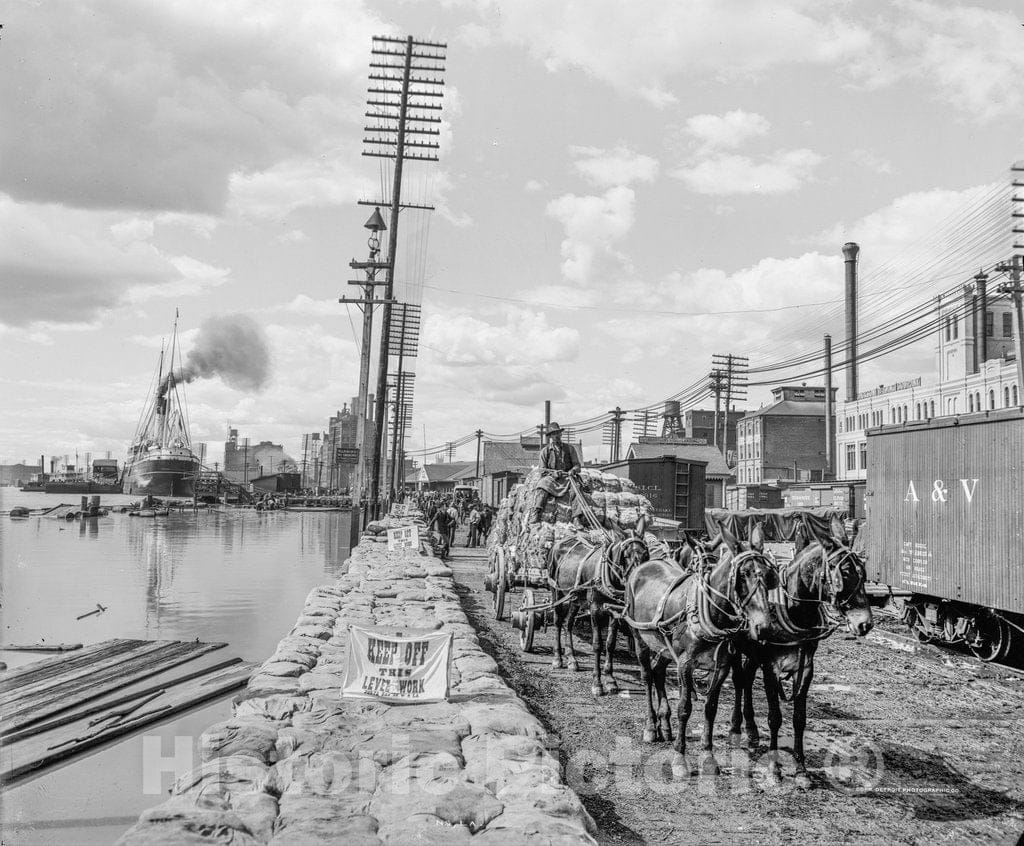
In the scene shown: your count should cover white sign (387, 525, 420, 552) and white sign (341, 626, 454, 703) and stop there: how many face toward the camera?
2

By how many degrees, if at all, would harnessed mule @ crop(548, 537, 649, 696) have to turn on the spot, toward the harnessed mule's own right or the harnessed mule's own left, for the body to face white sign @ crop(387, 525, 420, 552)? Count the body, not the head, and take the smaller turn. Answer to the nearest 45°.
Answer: approximately 180°

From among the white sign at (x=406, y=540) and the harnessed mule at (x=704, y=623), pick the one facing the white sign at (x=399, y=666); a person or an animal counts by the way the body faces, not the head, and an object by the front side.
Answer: the white sign at (x=406, y=540)

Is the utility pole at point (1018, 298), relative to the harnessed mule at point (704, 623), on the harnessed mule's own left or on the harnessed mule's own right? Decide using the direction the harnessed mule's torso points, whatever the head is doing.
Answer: on the harnessed mule's own left

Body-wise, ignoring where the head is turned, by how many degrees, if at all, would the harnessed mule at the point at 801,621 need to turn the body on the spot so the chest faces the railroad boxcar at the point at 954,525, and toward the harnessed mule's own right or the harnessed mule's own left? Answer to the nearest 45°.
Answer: approximately 135° to the harnessed mule's own left

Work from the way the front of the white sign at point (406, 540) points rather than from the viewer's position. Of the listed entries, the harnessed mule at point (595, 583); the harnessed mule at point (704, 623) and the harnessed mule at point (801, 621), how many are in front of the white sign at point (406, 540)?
3

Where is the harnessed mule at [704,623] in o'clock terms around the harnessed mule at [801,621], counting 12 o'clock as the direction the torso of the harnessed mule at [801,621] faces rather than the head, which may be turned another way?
the harnessed mule at [704,623] is roughly at 4 o'clock from the harnessed mule at [801,621].

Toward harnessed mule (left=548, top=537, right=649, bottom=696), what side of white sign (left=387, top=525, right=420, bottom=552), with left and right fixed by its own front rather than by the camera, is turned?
front

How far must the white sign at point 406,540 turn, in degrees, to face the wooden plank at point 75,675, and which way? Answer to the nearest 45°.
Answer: approximately 45° to its right

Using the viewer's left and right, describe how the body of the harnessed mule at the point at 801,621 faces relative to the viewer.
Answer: facing the viewer and to the right of the viewer

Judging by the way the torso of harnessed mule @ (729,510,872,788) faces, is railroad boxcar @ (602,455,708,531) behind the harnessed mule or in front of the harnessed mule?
behind

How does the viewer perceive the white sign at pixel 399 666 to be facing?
facing the viewer

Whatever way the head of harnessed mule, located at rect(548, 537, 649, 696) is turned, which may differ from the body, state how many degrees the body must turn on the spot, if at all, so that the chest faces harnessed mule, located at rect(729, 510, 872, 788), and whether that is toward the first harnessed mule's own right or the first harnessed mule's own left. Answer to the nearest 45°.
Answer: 0° — it already faces it
